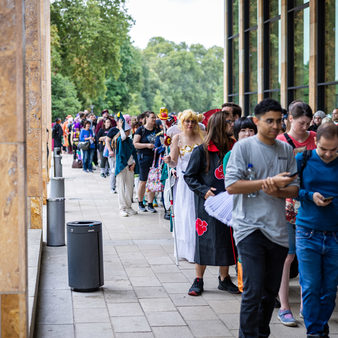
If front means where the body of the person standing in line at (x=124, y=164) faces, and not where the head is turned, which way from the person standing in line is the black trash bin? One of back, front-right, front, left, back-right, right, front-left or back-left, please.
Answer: front-right

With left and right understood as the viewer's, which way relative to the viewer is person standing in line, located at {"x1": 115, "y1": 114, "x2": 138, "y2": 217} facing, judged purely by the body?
facing the viewer and to the right of the viewer

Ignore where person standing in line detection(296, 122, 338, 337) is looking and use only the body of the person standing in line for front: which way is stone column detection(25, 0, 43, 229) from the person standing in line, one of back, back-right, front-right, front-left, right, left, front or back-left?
back-right

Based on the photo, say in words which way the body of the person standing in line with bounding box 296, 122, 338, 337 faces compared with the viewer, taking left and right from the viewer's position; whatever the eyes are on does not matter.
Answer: facing the viewer

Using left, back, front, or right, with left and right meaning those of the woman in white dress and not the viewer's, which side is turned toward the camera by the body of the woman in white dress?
front

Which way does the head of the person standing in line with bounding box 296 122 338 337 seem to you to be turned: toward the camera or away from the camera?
toward the camera

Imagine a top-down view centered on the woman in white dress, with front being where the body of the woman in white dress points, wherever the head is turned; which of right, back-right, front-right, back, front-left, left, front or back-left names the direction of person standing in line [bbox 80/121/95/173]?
back

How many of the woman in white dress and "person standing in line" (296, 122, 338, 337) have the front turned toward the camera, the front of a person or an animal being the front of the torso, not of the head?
2

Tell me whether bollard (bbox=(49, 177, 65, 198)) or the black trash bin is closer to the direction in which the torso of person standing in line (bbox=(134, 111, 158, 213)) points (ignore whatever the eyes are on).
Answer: the black trash bin

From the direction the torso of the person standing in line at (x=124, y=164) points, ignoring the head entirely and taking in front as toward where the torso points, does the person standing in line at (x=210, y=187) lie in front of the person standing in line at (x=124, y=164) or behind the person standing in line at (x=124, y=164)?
in front

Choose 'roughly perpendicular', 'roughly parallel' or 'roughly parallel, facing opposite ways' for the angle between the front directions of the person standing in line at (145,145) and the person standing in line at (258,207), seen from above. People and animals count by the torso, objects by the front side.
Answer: roughly parallel
